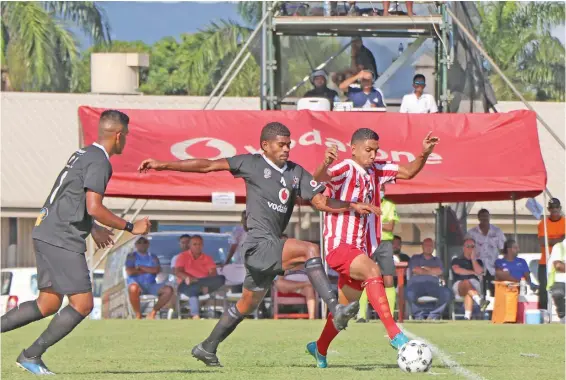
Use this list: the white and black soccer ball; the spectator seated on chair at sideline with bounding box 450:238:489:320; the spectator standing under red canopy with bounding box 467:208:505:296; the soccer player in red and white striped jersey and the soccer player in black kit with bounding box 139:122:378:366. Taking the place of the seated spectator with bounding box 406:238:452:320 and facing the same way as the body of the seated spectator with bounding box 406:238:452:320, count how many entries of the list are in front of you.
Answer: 3

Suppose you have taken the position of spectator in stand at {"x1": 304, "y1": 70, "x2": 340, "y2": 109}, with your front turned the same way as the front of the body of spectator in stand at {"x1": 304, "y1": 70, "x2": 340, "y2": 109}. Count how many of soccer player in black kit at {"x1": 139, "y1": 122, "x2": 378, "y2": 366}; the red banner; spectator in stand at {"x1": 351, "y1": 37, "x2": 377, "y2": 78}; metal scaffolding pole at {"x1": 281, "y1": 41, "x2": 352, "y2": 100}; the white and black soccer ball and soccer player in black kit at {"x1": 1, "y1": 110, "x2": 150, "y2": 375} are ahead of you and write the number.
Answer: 4

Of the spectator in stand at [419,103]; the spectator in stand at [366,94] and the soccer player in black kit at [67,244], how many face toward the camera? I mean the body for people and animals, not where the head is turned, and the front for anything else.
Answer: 2

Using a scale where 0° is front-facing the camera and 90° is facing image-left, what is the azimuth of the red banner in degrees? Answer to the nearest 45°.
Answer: approximately 0°

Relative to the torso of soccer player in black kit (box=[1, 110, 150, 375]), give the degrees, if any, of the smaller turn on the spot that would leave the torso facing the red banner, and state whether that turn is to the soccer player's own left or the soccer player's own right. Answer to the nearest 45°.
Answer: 0° — they already face it

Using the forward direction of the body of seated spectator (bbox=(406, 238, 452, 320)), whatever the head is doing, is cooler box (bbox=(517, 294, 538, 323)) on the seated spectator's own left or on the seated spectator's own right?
on the seated spectator's own left

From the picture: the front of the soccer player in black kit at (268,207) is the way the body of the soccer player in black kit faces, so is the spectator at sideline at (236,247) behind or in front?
behind

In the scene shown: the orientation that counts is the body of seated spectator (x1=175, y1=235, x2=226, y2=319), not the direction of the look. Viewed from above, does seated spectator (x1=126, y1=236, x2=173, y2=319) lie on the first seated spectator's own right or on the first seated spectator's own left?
on the first seated spectator's own right

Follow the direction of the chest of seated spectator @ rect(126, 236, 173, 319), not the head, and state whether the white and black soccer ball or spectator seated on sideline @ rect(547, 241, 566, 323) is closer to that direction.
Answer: the white and black soccer ball

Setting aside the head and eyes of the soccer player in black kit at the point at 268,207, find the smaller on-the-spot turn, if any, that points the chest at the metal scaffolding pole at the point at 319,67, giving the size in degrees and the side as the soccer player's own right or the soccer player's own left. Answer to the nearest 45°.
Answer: approximately 135° to the soccer player's own left

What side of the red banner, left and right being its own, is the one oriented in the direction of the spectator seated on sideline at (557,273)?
left
